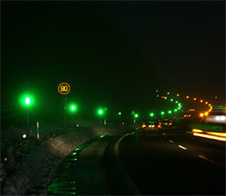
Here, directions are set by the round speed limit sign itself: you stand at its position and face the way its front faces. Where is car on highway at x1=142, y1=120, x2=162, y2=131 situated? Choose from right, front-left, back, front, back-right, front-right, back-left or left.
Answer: back-left

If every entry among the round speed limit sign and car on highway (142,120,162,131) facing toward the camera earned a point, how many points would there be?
1

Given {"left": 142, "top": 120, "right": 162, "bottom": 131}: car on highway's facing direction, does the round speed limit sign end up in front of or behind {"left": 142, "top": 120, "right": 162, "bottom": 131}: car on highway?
behind

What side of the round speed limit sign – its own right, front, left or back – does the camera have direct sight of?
front

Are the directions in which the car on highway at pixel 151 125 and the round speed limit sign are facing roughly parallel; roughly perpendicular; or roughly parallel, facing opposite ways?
roughly parallel, facing opposite ways

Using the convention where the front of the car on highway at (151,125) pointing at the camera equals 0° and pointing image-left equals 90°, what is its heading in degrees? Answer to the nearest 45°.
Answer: approximately 180°

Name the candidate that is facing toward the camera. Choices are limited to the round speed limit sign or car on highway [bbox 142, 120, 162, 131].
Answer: the round speed limit sign
